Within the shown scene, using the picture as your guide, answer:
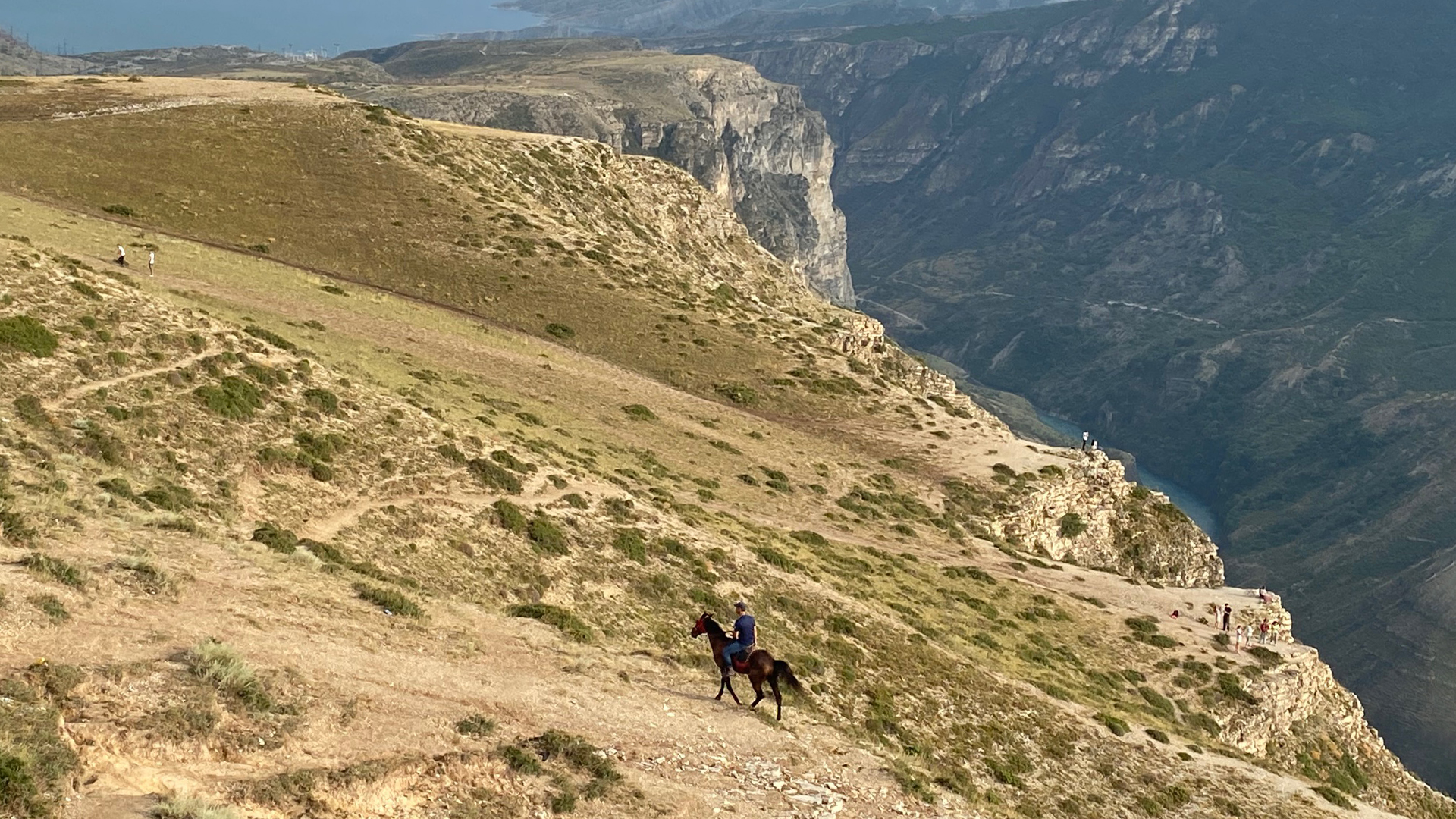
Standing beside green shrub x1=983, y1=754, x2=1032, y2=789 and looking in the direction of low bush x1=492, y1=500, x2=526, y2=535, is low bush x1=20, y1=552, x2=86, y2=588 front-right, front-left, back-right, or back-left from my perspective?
front-left

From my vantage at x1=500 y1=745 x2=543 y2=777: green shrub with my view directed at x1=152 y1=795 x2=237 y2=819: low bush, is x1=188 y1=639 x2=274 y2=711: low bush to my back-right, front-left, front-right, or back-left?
front-right

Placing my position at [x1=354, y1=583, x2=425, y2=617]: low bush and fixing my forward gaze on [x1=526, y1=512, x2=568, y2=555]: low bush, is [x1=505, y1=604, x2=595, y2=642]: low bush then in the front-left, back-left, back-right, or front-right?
front-right

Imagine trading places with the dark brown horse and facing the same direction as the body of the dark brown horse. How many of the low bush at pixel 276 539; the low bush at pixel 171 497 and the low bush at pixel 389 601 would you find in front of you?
3

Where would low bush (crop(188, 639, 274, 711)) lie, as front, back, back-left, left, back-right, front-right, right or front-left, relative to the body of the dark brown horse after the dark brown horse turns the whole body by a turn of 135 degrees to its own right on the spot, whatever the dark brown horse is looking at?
back

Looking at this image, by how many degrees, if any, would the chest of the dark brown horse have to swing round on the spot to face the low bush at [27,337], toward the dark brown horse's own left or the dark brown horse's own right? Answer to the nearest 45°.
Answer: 0° — it already faces it

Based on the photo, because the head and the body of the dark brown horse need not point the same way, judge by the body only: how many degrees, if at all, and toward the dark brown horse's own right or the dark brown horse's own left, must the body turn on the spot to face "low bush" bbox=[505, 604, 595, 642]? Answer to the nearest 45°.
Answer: approximately 45° to the dark brown horse's own right

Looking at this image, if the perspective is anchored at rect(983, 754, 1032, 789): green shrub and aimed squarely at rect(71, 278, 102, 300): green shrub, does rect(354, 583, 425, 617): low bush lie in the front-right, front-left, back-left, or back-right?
front-left

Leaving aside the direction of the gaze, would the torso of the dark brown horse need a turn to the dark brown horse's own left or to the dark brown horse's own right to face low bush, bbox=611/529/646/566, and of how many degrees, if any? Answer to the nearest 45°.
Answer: approximately 90° to the dark brown horse's own right

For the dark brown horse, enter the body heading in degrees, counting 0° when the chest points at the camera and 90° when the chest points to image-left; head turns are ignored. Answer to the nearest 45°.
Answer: approximately 90°

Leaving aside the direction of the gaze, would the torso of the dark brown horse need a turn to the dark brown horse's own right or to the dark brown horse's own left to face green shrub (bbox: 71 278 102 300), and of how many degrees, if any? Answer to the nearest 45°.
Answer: approximately 45° to the dark brown horse's own right

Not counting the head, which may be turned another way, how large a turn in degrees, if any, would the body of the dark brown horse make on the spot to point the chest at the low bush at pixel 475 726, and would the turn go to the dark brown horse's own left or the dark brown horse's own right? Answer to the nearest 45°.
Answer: approximately 45° to the dark brown horse's own left

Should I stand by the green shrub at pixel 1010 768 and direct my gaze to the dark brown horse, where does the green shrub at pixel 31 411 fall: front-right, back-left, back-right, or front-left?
front-right
